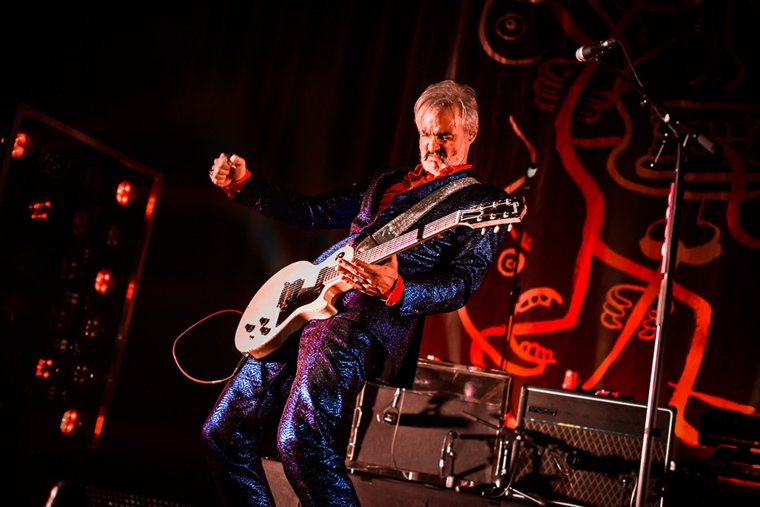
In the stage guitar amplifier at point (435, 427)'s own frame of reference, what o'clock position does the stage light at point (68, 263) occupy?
The stage light is roughly at 3 o'clock from the stage guitar amplifier.

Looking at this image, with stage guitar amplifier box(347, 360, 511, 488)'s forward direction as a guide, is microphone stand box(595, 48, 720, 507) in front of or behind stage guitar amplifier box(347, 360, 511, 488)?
in front

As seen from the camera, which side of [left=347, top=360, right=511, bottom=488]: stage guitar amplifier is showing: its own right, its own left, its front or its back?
front

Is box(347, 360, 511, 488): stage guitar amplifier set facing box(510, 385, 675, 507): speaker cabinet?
no
